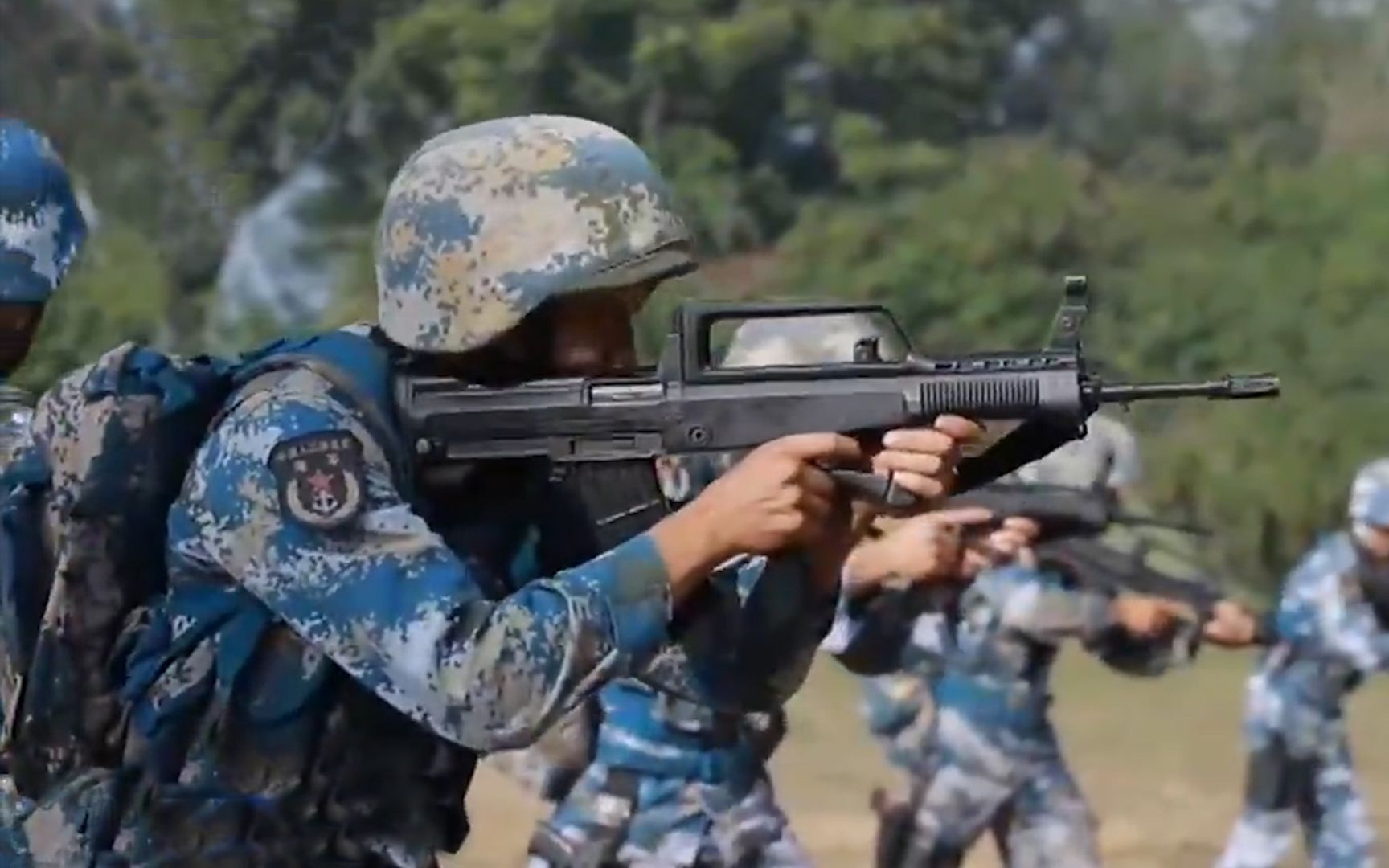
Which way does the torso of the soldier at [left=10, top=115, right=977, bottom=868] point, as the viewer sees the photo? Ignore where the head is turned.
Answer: to the viewer's right

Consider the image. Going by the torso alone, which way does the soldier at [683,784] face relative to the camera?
to the viewer's right

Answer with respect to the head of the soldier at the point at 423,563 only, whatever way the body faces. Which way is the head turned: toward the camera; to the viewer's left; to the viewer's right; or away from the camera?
to the viewer's right
